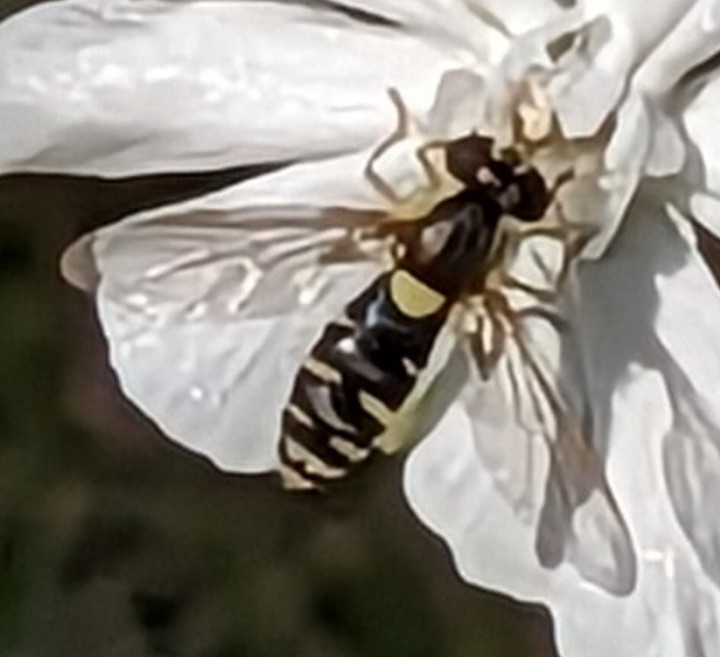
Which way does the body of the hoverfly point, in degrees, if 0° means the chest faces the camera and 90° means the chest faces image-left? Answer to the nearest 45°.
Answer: approximately 225°
